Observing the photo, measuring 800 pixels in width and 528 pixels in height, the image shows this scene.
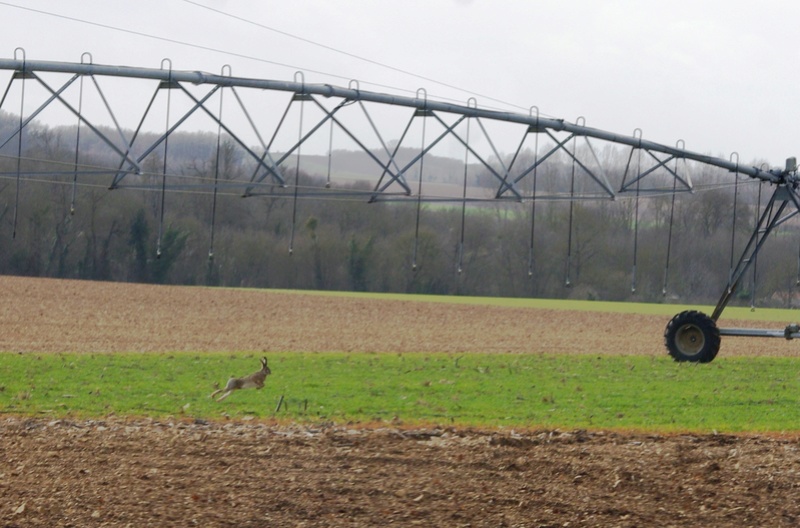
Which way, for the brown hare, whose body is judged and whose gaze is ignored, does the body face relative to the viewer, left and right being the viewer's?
facing to the right of the viewer
